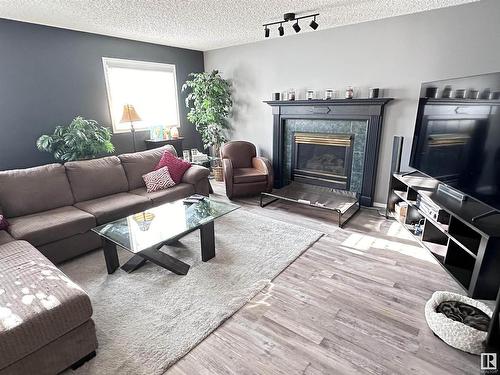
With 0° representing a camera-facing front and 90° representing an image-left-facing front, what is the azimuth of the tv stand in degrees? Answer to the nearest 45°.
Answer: approximately 45°

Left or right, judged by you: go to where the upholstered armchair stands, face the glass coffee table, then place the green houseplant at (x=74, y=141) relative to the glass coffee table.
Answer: right

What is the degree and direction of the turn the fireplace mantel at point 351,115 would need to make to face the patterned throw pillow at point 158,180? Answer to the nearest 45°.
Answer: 0° — it already faces it

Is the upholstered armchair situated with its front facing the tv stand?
yes

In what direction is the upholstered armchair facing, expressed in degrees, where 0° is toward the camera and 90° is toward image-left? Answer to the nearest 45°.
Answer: approximately 315°

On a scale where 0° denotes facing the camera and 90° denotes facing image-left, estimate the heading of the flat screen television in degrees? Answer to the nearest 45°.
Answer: approximately 45°

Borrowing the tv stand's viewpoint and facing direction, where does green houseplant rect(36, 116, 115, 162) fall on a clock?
The green houseplant is roughly at 1 o'clock from the tv stand.

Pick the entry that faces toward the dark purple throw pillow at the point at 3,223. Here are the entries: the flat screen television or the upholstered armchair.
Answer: the flat screen television

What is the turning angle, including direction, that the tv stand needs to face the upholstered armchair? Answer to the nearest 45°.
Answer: approximately 45° to its right

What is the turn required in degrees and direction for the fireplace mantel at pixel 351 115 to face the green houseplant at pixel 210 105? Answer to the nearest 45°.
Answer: approximately 45° to its right

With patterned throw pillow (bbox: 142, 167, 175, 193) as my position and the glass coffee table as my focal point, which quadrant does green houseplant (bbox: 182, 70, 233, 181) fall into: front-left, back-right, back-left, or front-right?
back-left

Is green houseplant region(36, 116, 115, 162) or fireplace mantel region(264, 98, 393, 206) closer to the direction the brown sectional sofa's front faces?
the fireplace mantel
